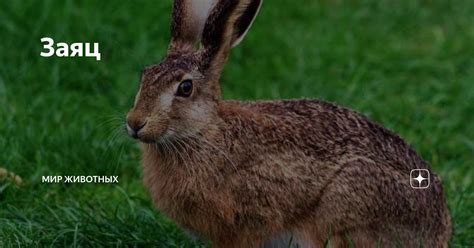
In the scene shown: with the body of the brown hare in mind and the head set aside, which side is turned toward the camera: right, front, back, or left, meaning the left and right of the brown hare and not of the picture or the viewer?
left
